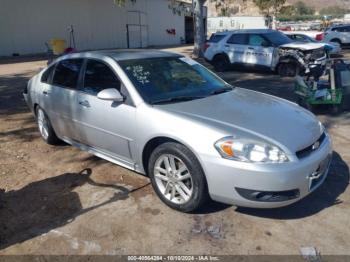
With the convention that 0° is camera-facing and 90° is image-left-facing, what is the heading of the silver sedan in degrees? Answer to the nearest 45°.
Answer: approximately 315°

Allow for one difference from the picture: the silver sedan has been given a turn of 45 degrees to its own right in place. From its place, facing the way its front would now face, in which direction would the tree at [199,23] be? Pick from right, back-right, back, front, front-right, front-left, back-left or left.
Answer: back

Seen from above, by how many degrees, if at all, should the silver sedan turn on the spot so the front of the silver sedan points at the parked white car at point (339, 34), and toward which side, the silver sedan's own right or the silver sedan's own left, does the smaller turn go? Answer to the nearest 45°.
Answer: approximately 90° to the silver sedan's own left

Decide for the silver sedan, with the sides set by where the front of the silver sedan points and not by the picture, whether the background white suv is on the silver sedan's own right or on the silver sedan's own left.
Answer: on the silver sedan's own left

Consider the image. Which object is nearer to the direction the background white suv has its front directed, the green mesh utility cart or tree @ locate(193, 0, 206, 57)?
the green mesh utility cart

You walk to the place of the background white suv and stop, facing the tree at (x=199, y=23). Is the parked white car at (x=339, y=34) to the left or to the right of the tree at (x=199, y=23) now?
right

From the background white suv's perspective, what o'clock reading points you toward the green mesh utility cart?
The green mesh utility cart is roughly at 1 o'clock from the background white suv.

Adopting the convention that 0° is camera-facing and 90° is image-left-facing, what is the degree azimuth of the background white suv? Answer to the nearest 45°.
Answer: approximately 315°
